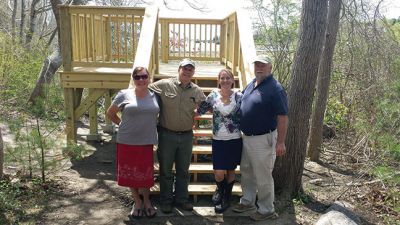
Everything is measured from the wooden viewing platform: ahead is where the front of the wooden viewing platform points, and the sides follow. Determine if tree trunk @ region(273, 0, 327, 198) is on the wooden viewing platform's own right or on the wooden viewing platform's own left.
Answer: on the wooden viewing platform's own left

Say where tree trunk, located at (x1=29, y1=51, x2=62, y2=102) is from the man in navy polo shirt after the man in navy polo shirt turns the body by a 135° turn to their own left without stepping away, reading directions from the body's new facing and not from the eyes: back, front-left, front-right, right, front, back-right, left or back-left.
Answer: back-left

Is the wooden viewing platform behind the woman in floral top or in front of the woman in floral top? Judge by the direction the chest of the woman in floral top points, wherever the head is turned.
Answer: behind

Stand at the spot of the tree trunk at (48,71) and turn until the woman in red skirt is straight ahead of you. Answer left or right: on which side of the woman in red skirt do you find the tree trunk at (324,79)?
left

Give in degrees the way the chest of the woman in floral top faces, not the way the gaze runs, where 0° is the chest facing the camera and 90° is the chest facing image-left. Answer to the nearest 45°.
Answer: approximately 0°

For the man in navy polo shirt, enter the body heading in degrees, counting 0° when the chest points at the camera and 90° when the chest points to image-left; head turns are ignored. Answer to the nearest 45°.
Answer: approximately 45°

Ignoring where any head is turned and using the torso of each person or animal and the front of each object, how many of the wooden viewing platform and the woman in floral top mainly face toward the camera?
2
